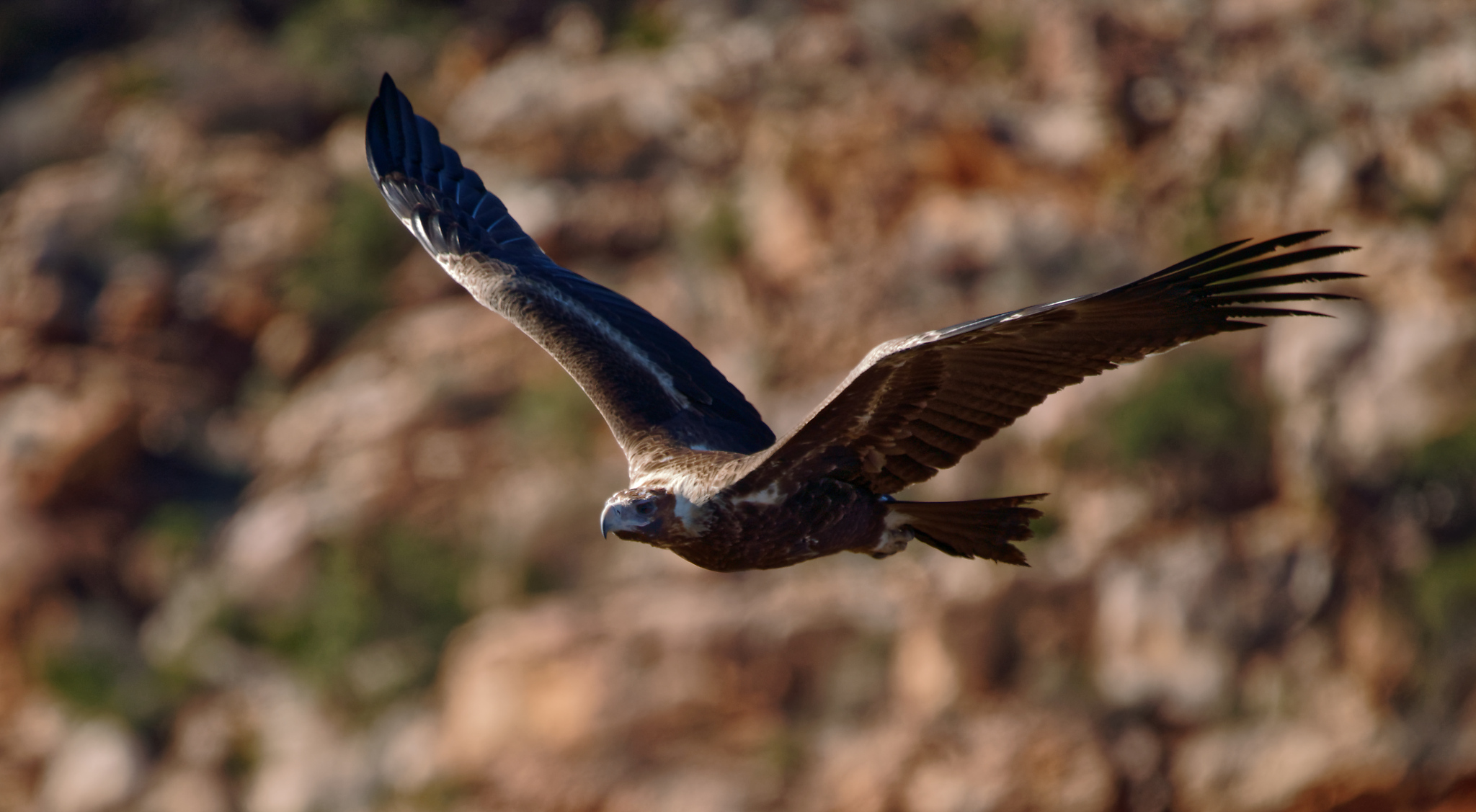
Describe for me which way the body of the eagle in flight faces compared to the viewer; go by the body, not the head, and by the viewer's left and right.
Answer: facing the viewer and to the left of the viewer
